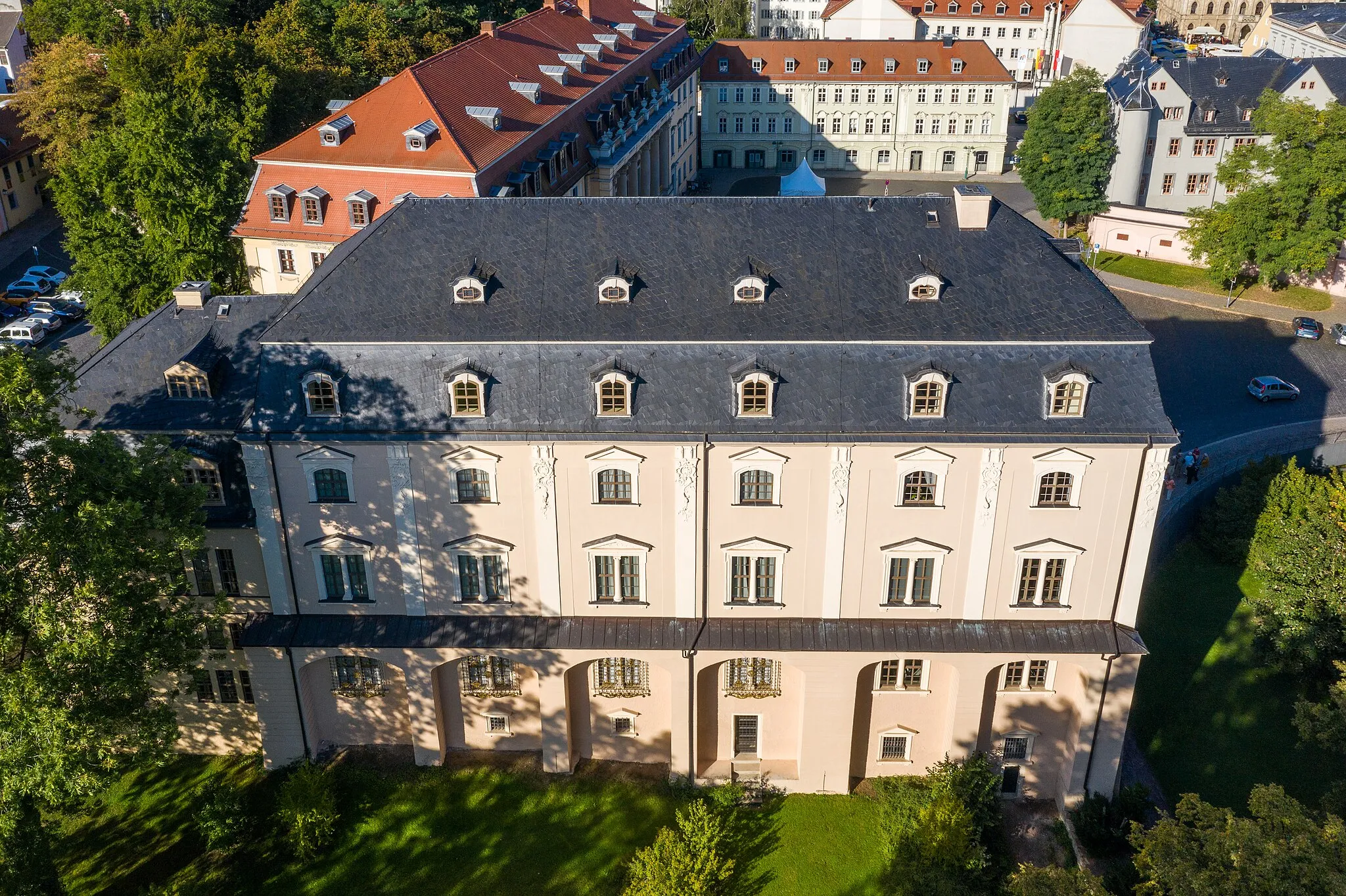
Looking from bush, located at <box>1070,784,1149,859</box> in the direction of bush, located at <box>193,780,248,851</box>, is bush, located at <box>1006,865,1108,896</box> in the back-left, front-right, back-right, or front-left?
front-left

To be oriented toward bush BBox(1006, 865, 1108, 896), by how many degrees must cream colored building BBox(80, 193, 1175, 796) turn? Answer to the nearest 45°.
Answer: approximately 45° to its left

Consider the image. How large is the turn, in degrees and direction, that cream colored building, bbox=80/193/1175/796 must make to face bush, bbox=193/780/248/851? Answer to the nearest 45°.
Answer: approximately 90° to its right

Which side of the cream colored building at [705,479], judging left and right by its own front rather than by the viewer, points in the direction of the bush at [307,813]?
right

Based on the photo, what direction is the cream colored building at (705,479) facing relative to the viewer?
toward the camera
